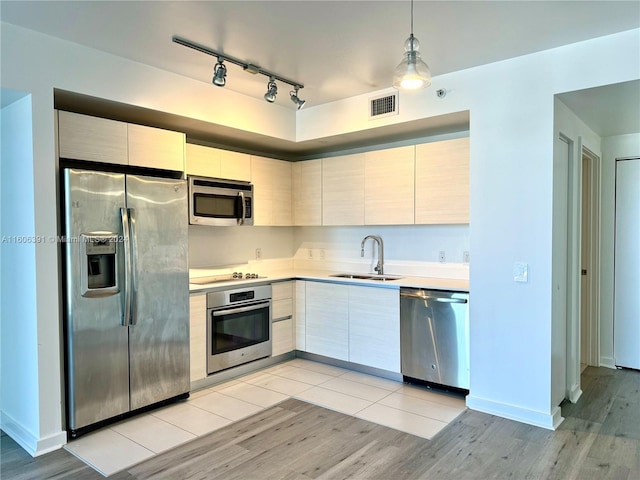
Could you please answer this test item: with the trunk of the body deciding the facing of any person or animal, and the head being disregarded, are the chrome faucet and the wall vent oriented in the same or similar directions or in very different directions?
same or similar directions

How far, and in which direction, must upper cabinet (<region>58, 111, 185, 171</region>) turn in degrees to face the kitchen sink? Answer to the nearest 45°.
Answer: approximately 45° to its left

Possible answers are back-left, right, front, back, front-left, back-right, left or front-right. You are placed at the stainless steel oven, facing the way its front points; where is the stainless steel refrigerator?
right

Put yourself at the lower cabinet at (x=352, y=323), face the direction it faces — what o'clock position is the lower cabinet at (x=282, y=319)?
the lower cabinet at (x=282, y=319) is roughly at 2 o'clock from the lower cabinet at (x=352, y=323).

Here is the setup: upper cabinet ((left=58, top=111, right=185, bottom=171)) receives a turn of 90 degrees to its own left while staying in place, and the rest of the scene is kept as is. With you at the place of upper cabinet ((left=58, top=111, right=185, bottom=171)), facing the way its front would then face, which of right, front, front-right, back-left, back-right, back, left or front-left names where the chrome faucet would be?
front-right

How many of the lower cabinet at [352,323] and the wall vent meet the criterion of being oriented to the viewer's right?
0

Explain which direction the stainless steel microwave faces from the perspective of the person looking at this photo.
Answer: facing the viewer and to the right of the viewer

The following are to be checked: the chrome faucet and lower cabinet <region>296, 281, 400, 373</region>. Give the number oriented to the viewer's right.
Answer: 0

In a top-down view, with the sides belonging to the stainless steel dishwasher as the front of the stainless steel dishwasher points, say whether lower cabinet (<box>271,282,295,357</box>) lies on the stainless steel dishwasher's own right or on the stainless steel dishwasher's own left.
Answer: on the stainless steel dishwasher's own right

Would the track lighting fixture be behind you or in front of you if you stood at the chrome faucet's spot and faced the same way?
in front

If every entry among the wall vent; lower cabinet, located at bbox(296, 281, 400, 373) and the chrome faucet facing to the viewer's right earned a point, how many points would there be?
0

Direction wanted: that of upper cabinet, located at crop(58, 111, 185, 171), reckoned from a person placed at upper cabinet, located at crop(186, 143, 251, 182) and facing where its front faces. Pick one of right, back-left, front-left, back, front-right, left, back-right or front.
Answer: right
